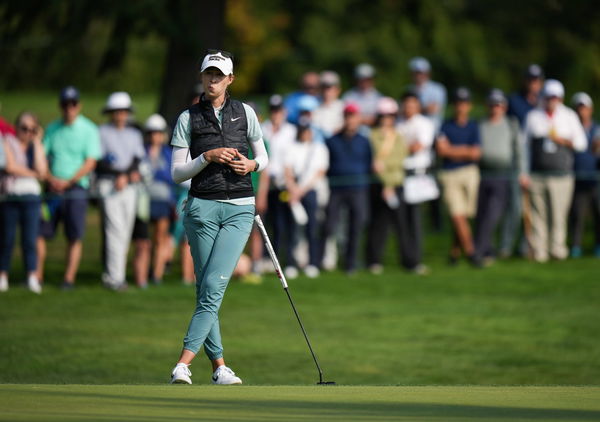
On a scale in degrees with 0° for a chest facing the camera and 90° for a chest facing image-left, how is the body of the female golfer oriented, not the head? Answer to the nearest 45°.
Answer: approximately 0°

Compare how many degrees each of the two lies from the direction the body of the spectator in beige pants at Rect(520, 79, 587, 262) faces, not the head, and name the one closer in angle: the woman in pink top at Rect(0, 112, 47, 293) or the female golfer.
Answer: the female golfer

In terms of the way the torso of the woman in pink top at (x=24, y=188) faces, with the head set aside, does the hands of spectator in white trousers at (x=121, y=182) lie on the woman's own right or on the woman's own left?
on the woman's own left

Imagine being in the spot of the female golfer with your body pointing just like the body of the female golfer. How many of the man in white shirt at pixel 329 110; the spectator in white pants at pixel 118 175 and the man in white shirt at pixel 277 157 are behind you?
3

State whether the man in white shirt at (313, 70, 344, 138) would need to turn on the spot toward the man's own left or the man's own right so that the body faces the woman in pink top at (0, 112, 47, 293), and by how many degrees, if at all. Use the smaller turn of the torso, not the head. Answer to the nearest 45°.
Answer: approximately 45° to the man's own right

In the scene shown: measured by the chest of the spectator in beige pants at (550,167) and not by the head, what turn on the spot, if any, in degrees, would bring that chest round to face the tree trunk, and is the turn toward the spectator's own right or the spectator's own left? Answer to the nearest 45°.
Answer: approximately 90° to the spectator's own right

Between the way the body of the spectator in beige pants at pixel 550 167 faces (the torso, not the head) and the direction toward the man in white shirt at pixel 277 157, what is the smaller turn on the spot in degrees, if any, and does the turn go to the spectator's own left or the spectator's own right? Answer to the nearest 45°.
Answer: approximately 45° to the spectator's own right

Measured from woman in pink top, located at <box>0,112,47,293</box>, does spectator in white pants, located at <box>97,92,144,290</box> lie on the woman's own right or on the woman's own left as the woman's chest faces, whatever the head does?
on the woman's own left
